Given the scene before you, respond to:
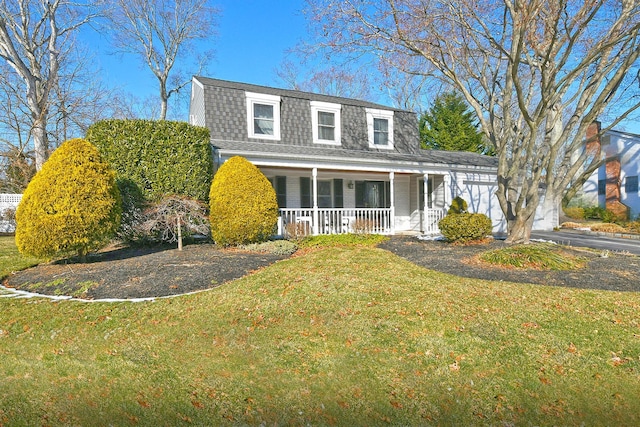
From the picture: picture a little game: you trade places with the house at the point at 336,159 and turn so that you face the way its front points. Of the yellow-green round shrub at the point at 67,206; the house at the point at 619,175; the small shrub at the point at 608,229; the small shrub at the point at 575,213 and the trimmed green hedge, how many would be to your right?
2

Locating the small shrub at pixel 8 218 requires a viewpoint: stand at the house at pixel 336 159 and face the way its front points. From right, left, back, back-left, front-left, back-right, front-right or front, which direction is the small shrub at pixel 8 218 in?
back-right

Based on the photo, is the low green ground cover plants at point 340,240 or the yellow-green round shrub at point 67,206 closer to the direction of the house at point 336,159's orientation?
the low green ground cover plants

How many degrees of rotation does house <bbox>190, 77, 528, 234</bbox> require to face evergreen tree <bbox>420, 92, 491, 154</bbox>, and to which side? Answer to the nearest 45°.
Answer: approximately 90° to its left

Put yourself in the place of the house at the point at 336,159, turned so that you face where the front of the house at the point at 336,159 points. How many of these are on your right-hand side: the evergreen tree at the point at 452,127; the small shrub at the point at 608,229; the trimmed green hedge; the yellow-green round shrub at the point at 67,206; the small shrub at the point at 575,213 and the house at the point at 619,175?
2

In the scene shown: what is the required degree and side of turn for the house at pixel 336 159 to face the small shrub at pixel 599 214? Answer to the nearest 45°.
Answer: approximately 90° to its left

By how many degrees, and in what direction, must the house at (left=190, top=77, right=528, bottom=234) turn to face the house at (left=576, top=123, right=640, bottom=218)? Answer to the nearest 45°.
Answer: approximately 90° to its left

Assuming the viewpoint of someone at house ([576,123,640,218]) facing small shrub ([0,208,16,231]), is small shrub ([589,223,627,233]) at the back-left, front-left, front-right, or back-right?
front-left

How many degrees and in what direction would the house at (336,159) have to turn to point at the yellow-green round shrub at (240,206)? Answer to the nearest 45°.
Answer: approximately 90° to its right
